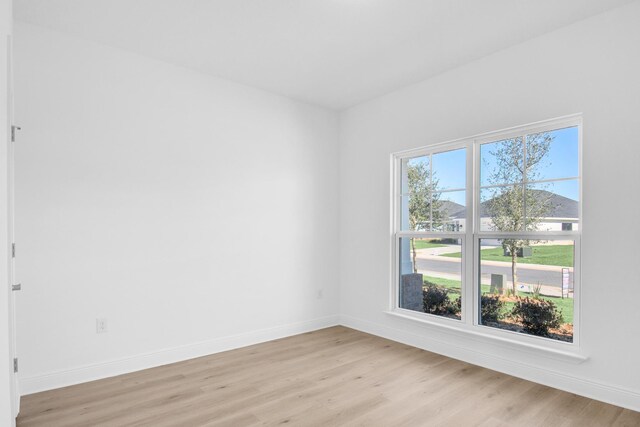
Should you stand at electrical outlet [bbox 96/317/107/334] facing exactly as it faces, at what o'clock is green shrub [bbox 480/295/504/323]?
The green shrub is roughly at 10 o'clock from the electrical outlet.

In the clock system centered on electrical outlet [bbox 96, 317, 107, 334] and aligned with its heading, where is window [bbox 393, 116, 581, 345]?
The window is roughly at 10 o'clock from the electrical outlet.

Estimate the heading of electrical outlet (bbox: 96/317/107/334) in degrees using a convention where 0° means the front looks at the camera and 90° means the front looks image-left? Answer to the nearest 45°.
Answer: approximately 0°

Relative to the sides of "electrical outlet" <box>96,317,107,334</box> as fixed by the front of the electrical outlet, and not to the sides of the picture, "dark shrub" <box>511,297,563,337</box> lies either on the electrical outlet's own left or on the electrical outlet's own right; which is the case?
on the electrical outlet's own left

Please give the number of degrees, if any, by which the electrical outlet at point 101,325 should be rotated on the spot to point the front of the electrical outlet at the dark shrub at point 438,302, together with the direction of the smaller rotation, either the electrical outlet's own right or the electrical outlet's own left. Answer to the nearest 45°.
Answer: approximately 90° to the electrical outlet's own left
